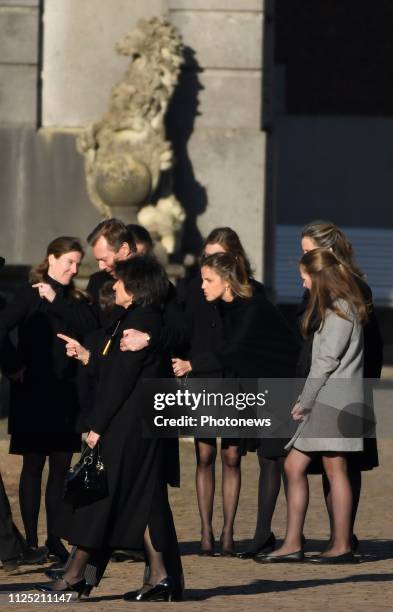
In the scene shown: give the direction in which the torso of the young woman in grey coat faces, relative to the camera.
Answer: to the viewer's left

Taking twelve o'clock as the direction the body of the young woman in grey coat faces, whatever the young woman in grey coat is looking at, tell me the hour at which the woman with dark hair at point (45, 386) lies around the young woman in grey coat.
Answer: The woman with dark hair is roughly at 12 o'clock from the young woman in grey coat.

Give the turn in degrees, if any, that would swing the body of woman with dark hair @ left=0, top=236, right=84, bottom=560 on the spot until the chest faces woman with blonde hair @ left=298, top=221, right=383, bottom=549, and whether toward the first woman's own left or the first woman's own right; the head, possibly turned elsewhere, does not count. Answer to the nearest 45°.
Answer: approximately 45° to the first woman's own left

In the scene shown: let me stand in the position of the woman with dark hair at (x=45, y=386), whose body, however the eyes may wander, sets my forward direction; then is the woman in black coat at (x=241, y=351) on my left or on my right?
on my left

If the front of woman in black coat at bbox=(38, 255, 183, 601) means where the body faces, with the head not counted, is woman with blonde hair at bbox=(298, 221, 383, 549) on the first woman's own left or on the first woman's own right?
on the first woman's own right

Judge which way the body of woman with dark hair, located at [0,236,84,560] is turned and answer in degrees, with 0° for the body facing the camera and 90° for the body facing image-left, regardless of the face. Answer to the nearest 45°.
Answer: approximately 315°

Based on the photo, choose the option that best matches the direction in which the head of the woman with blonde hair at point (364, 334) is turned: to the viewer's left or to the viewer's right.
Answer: to the viewer's left
